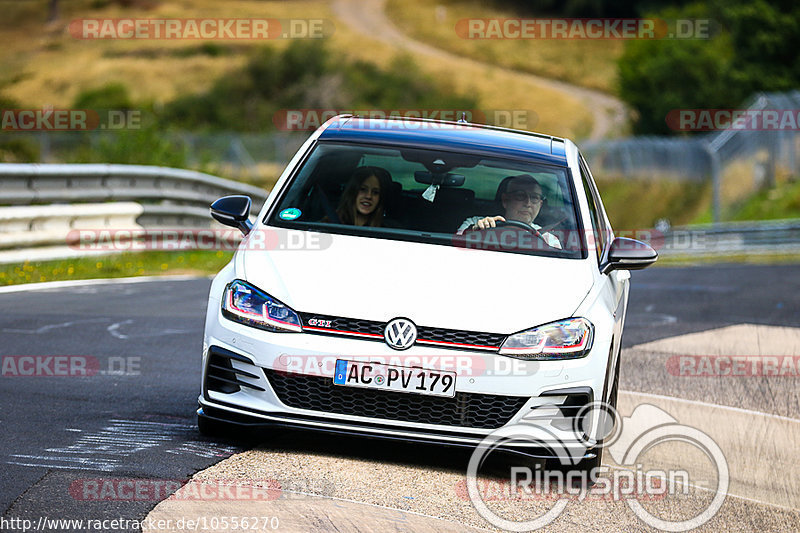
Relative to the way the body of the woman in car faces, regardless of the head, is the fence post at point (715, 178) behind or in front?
behind

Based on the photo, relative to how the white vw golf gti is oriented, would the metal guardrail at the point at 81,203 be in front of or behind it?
behind

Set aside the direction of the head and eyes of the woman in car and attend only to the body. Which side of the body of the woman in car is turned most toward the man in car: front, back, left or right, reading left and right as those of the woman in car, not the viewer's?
left

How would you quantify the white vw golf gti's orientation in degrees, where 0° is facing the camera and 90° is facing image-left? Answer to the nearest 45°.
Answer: approximately 0°
